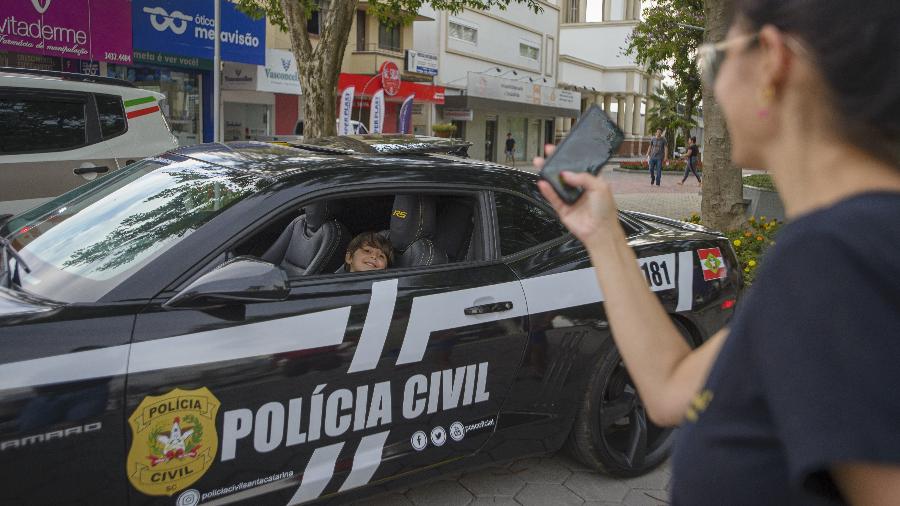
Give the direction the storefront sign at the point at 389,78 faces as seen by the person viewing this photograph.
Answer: facing the viewer

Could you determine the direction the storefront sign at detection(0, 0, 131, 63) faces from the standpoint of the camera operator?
facing the viewer and to the right of the viewer

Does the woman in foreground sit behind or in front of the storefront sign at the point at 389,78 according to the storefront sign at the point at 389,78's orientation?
in front

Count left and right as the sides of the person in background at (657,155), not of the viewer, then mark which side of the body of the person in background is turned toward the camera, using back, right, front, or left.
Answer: front

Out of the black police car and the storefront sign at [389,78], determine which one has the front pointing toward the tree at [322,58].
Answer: the storefront sign

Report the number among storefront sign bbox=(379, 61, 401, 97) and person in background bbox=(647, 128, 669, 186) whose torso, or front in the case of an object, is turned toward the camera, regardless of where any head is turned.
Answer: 2

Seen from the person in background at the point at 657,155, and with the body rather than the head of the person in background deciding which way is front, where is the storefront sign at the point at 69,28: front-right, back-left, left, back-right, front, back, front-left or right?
front-right

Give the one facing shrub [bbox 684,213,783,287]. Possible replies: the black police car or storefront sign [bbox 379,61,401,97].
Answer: the storefront sign

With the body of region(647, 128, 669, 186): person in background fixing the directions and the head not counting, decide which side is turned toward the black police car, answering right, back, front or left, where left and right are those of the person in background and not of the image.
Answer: front

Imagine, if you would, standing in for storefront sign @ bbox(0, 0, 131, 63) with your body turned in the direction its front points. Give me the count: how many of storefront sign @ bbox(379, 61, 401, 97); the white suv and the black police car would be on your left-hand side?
1

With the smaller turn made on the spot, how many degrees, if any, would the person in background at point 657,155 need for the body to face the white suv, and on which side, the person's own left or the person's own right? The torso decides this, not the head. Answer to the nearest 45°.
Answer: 0° — they already face it

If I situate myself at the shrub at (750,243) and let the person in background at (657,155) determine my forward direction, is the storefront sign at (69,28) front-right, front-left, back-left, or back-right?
front-left

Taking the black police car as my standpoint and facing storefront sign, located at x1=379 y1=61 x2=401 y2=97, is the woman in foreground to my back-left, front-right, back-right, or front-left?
back-right

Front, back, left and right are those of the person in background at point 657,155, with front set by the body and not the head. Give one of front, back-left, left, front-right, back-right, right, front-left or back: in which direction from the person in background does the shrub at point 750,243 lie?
front
